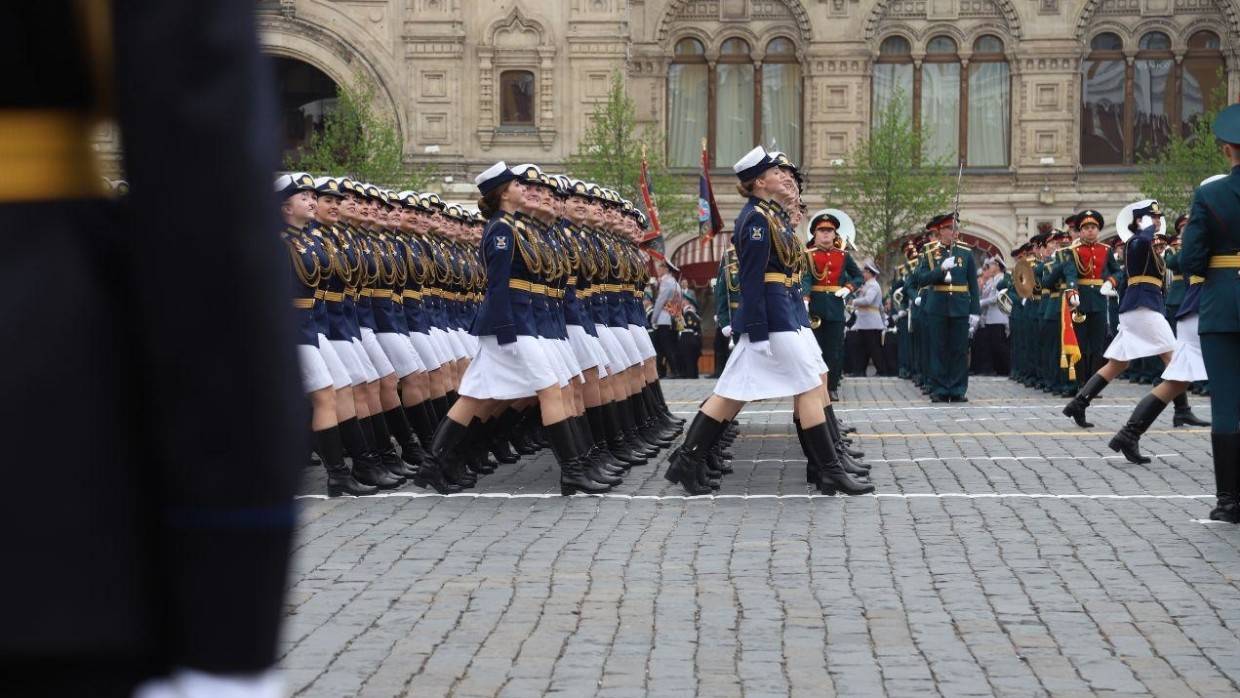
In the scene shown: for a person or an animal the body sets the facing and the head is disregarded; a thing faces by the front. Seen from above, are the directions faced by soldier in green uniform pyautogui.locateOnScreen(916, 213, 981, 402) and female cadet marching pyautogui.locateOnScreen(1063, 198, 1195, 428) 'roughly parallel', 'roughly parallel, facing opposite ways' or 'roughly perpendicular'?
roughly perpendicular

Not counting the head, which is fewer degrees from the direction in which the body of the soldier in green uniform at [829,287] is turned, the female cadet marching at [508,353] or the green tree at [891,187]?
the female cadet marching

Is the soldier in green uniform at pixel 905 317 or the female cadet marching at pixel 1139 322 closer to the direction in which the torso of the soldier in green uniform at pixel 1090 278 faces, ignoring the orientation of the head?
the female cadet marching

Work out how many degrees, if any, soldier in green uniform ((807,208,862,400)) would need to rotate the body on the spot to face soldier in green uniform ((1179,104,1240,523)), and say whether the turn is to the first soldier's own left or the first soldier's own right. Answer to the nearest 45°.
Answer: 0° — they already face them
